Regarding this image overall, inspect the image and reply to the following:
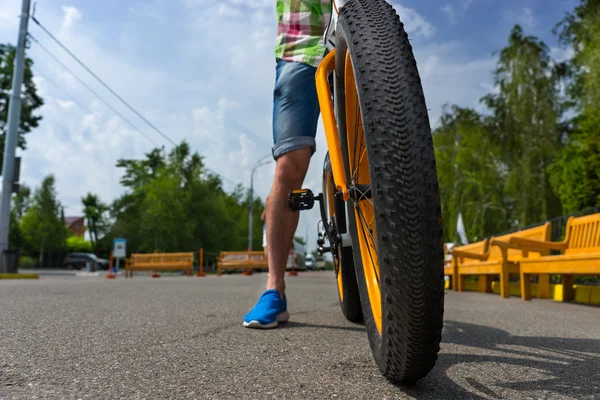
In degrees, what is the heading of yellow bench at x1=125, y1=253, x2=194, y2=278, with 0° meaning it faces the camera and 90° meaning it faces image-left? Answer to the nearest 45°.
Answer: approximately 0°

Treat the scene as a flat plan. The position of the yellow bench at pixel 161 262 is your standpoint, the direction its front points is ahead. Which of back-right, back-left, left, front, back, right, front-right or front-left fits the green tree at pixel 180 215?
back

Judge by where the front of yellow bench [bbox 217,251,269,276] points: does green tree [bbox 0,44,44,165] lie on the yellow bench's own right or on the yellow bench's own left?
on the yellow bench's own right

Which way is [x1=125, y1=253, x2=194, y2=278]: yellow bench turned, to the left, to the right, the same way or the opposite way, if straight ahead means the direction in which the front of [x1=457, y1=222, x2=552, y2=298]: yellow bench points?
to the left

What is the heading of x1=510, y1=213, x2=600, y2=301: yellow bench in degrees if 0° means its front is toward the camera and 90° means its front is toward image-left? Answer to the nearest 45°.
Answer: approximately 45°

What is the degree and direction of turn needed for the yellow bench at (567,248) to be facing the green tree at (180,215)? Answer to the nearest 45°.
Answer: approximately 90° to its right

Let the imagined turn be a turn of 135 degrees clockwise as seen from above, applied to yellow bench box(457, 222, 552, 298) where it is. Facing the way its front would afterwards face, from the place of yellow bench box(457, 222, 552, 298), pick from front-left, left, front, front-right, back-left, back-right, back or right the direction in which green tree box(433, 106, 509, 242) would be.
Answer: front

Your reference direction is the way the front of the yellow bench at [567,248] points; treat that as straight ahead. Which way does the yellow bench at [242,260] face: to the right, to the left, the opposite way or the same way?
to the left
